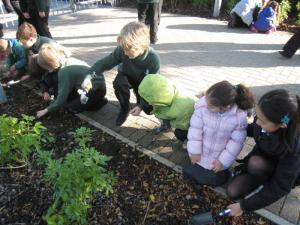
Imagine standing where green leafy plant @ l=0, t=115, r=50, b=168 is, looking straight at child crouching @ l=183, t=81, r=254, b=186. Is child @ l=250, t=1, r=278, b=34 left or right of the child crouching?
left

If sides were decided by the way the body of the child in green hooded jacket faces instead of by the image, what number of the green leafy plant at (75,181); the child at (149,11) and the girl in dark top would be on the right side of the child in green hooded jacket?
1

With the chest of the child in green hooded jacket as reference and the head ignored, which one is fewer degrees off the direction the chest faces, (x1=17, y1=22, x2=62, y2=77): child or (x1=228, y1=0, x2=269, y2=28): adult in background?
the child

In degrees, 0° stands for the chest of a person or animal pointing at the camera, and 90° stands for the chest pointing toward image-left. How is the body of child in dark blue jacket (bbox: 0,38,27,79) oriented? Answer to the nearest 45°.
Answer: approximately 45°

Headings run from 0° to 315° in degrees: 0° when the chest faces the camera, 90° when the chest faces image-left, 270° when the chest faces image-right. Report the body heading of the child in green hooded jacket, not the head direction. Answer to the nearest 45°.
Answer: approximately 90°

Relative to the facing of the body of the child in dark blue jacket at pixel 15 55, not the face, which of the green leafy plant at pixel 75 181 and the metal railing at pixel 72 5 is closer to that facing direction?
the green leafy plant
